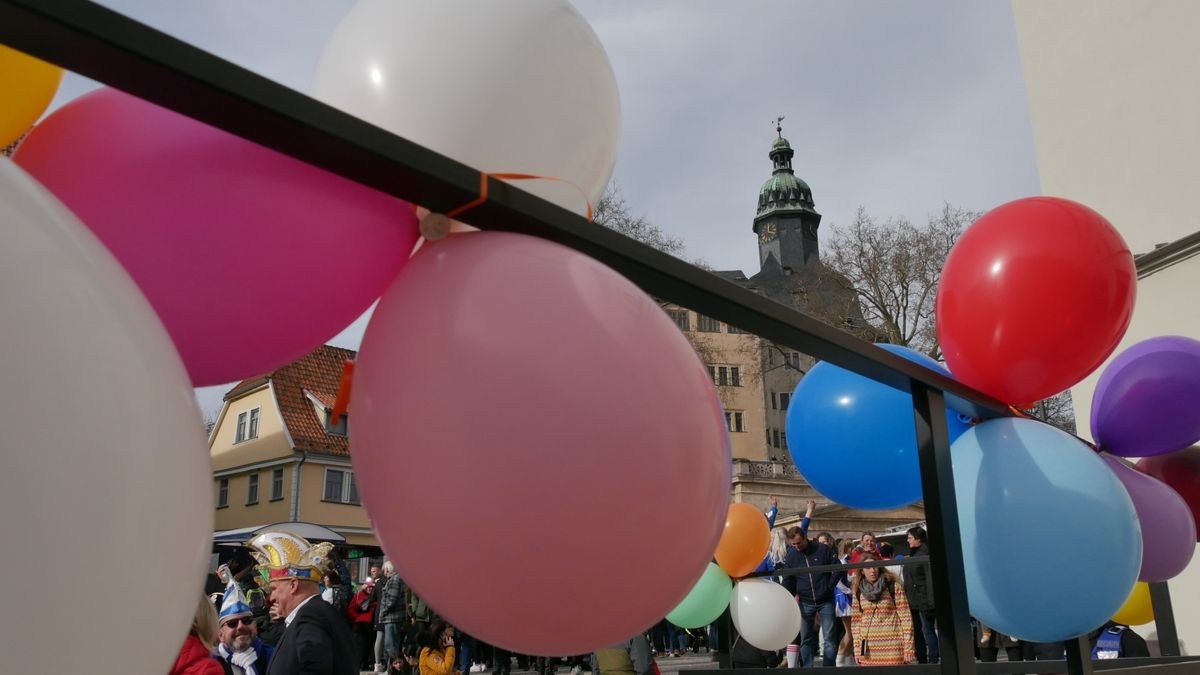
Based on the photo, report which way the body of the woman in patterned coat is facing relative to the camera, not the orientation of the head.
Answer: toward the camera

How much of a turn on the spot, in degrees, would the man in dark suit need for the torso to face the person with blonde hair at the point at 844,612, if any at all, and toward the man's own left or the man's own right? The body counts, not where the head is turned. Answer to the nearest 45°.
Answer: approximately 135° to the man's own right

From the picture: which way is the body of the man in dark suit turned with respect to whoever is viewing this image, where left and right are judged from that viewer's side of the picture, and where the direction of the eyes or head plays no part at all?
facing to the left of the viewer

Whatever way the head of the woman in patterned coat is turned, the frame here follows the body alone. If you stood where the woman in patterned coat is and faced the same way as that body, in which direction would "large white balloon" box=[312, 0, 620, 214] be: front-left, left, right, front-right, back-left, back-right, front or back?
front

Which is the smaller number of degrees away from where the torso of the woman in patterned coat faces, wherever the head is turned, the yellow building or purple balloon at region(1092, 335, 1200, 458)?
the purple balloon

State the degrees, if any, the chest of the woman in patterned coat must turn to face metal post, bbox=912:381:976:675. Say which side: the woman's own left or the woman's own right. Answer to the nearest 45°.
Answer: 0° — they already face it

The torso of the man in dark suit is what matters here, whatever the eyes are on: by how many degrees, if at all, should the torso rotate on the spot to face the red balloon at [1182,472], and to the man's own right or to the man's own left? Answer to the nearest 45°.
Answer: approximately 135° to the man's own left

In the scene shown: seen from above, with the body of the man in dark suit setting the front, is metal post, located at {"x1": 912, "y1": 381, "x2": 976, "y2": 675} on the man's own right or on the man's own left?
on the man's own left

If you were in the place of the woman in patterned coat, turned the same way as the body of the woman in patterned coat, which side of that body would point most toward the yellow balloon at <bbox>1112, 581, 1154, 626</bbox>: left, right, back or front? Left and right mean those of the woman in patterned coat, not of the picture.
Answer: front

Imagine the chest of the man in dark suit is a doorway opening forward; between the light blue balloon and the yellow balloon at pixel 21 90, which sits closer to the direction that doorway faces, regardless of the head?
the yellow balloon

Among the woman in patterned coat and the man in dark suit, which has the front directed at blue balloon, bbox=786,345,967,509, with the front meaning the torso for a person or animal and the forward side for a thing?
the woman in patterned coat

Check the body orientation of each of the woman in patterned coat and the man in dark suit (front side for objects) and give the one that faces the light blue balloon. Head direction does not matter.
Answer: the woman in patterned coat

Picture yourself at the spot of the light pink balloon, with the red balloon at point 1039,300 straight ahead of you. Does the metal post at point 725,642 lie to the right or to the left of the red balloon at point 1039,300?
left

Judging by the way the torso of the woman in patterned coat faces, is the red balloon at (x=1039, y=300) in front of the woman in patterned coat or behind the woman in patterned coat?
in front
